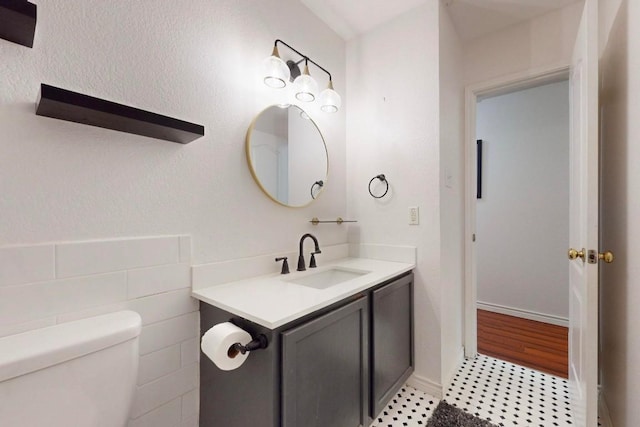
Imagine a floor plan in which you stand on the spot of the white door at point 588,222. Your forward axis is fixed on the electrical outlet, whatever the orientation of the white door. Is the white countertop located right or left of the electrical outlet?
left

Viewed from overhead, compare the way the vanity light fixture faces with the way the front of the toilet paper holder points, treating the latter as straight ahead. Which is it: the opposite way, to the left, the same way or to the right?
to the left

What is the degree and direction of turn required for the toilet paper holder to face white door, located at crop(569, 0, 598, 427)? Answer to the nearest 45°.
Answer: approximately 135° to its left

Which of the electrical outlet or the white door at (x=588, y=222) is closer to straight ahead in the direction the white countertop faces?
the white door

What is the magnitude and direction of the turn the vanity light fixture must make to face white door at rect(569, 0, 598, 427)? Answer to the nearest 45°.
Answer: approximately 45° to its left

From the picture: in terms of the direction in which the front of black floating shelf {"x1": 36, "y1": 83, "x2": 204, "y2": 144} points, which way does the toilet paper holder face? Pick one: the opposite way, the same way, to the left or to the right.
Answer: to the right

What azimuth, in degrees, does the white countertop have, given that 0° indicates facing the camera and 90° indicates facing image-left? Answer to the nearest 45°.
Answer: approximately 315°

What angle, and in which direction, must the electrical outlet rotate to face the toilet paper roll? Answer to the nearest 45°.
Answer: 0° — it already faces it
